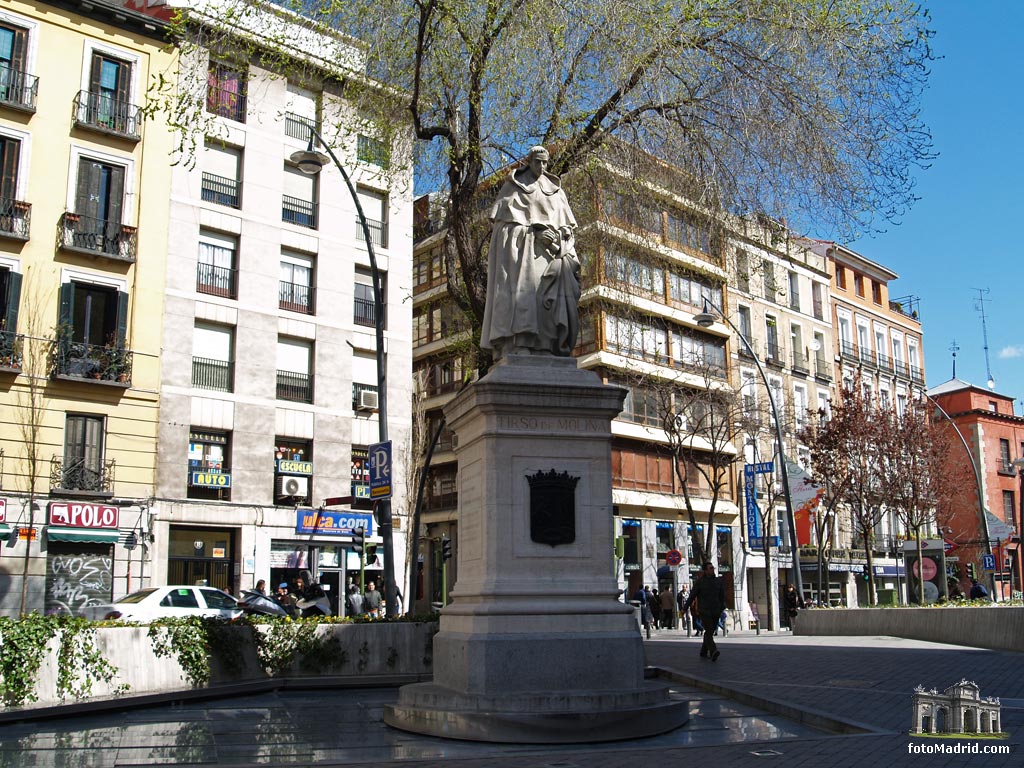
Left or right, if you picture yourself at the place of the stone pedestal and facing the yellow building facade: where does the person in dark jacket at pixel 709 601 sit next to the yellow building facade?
right

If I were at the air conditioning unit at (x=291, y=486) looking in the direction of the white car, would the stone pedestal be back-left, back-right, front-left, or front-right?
front-left

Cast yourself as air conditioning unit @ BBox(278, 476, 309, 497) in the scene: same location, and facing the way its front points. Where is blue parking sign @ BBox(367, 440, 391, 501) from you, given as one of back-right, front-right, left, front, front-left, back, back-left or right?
front

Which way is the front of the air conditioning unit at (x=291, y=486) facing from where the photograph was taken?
facing the viewer

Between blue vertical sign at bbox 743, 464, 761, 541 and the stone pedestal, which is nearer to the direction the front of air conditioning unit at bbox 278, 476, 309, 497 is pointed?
the stone pedestal

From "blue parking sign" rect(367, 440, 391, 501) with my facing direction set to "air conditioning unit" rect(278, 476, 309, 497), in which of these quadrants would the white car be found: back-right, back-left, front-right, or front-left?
front-left

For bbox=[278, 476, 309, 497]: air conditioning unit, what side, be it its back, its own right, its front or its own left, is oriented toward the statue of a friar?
front

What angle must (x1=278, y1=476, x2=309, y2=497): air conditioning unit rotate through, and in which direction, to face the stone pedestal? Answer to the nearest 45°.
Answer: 0° — it already faces it

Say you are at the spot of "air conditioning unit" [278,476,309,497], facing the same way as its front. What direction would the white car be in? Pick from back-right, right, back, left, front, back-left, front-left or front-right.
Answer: front

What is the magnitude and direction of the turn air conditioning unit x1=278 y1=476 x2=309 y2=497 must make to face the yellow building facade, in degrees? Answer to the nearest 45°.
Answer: approximately 45° to its right

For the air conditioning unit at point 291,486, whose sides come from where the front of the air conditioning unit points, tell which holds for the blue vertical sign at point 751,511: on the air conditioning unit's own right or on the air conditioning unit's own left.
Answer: on the air conditioning unit's own left
